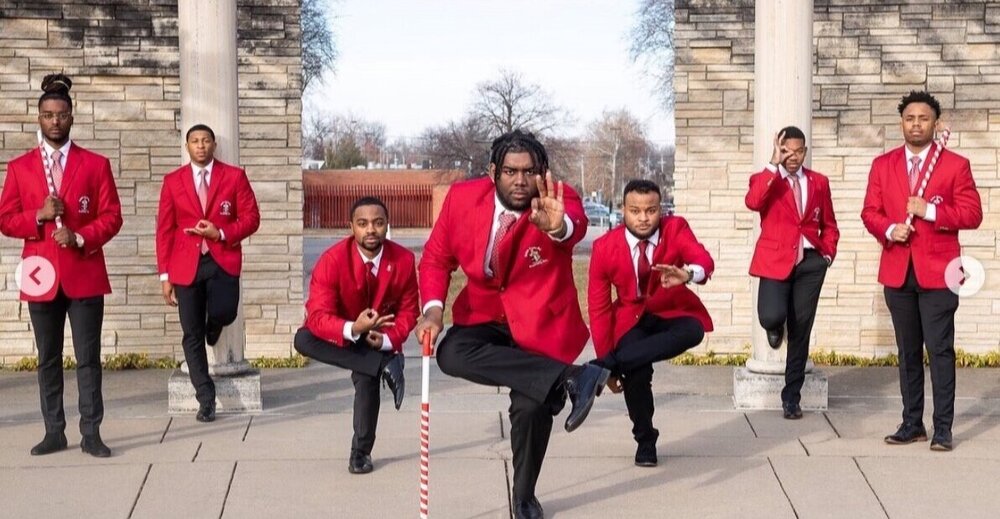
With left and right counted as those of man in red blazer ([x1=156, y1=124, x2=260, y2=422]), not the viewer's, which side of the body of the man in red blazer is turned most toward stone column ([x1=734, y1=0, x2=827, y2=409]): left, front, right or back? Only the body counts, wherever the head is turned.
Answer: left

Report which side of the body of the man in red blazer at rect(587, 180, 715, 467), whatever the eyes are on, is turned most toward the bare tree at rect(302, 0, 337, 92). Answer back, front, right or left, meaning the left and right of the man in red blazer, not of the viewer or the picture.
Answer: back

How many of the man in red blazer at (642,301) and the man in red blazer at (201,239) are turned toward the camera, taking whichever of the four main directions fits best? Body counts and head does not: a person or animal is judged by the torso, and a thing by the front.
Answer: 2

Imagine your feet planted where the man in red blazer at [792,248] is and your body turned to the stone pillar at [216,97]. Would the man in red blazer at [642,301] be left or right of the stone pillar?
left

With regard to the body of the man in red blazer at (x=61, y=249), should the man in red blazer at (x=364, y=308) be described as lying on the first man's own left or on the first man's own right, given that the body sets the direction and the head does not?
on the first man's own left

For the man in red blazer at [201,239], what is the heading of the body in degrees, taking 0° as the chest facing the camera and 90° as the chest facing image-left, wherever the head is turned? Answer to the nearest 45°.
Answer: approximately 0°

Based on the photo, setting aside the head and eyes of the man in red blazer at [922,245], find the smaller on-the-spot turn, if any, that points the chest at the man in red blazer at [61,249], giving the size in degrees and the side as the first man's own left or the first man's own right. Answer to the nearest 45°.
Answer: approximately 90° to the first man's own right

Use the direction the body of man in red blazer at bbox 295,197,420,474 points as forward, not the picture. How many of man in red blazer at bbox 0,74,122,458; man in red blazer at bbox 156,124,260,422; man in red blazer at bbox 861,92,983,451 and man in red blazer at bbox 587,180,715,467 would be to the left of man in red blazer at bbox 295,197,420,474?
2

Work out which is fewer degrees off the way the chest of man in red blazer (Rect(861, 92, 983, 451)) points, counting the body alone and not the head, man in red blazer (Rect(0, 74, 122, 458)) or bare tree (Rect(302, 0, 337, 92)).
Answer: the man in red blazer
